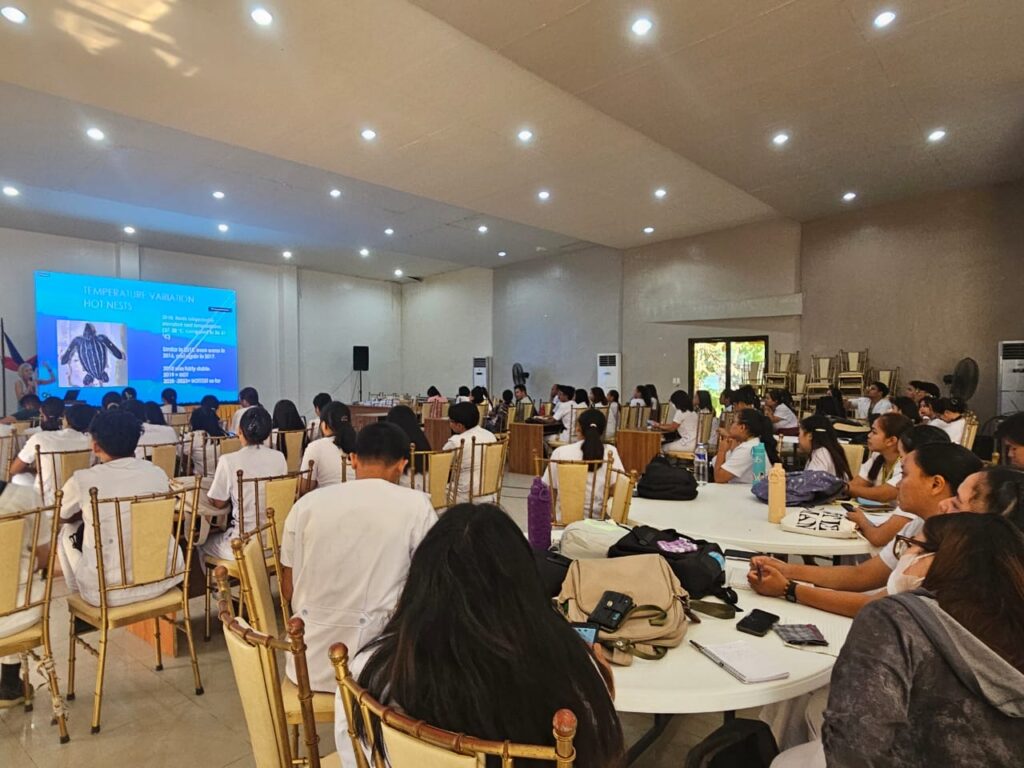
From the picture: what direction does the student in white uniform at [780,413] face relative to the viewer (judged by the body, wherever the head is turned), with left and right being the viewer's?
facing to the left of the viewer

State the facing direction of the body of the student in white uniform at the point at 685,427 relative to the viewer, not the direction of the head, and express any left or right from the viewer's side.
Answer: facing to the left of the viewer

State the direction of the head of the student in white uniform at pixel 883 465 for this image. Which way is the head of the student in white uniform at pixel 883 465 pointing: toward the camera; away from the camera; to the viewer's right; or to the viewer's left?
to the viewer's left

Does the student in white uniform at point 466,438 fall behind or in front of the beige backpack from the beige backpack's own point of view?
behind

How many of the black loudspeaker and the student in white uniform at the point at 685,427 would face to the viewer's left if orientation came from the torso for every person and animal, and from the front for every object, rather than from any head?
1

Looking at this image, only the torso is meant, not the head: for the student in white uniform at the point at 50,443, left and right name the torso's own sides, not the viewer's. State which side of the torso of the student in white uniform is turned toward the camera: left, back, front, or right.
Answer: back

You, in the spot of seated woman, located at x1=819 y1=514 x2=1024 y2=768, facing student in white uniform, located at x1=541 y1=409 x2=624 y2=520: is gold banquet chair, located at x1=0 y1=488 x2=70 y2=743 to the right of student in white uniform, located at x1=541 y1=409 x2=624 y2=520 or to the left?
left

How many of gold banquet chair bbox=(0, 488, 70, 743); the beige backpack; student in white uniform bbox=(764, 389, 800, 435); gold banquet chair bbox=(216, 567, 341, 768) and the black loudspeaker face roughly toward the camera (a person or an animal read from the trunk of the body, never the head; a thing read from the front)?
2

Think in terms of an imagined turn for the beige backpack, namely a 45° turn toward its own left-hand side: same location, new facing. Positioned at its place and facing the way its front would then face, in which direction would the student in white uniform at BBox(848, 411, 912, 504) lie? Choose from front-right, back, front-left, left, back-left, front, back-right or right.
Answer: left
